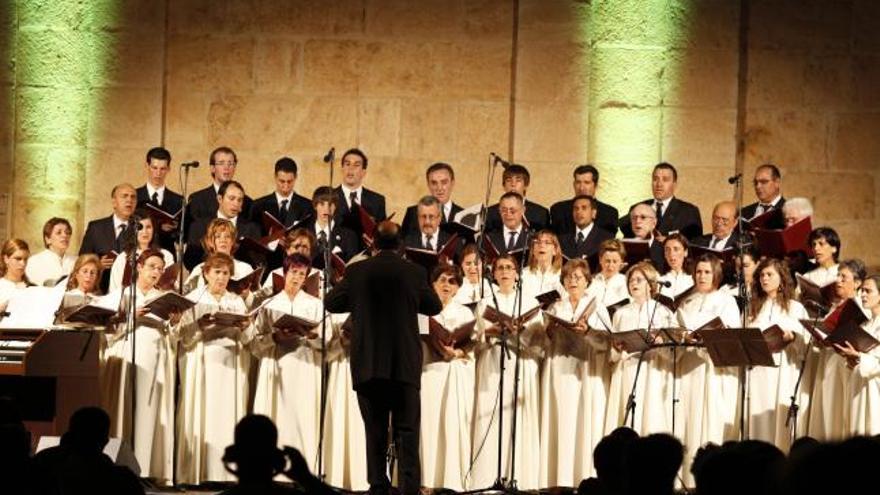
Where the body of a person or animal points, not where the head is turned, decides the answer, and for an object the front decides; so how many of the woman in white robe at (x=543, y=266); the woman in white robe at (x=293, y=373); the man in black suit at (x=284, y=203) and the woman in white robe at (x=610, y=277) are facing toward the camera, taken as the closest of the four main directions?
4

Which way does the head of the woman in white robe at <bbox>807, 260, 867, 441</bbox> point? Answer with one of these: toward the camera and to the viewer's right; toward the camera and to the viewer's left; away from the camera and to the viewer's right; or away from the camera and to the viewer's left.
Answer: toward the camera and to the viewer's left

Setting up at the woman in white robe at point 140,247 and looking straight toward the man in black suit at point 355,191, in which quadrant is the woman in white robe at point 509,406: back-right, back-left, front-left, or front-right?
front-right

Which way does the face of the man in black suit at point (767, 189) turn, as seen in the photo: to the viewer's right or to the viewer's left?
to the viewer's left

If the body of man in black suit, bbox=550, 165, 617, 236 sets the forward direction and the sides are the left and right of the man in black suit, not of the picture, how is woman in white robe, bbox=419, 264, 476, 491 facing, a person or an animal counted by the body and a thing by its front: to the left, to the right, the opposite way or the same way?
the same way

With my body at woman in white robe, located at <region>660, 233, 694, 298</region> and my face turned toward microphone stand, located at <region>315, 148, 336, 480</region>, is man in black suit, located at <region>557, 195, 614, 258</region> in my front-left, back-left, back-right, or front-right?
front-right

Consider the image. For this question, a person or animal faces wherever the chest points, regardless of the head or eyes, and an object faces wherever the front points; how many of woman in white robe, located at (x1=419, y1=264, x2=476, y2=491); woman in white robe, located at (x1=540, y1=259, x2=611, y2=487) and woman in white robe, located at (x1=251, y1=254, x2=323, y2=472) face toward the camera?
3

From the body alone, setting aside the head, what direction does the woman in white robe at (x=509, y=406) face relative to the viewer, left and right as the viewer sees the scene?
facing the viewer

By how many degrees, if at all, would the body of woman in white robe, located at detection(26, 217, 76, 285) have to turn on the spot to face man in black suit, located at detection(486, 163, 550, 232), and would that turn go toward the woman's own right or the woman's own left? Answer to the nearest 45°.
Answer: approximately 45° to the woman's own left

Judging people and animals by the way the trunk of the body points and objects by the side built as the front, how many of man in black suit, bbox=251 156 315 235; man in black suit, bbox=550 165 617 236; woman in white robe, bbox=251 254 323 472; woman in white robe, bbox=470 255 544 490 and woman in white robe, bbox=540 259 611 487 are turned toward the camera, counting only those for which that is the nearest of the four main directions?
5

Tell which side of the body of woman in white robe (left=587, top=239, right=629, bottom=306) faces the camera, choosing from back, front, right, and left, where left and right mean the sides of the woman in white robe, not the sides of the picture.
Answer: front

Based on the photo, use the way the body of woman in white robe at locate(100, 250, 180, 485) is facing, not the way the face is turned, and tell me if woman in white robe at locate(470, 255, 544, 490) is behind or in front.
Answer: in front

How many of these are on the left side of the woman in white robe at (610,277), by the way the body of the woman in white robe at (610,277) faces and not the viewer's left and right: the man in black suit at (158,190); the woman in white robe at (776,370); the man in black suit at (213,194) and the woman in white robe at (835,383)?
2

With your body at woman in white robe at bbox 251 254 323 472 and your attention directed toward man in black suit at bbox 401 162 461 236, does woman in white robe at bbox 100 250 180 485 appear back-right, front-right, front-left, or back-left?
back-left

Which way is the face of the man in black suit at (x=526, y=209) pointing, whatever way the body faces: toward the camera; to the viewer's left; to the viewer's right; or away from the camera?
toward the camera

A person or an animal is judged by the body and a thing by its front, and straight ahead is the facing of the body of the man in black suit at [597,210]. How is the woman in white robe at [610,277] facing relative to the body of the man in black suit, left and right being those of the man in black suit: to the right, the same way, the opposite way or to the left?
the same way

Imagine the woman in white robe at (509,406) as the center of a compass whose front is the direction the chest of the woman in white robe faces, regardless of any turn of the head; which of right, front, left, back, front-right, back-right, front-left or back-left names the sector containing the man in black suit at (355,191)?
back-right

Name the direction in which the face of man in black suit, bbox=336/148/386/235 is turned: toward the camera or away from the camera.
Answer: toward the camera

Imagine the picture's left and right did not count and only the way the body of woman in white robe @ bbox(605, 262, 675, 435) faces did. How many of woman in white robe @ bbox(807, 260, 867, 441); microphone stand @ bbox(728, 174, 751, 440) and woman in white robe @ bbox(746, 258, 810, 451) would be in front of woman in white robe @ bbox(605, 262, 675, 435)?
0
